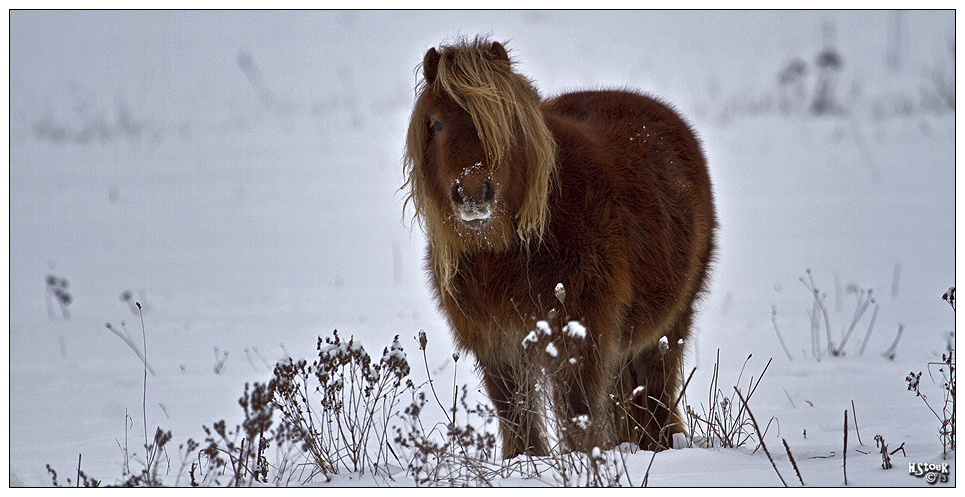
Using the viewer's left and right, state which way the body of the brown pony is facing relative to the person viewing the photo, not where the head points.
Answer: facing the viewer and to the left of the viewer

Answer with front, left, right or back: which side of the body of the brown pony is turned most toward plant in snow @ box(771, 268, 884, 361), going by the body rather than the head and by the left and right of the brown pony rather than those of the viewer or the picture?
back
